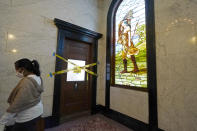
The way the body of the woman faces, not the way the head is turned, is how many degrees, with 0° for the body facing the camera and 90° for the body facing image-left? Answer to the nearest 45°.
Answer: approximately 90°

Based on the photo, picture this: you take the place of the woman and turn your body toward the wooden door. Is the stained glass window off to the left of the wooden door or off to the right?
right

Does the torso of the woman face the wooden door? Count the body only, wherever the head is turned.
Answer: no

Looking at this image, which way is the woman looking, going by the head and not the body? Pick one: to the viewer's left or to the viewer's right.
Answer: to the viewer's left

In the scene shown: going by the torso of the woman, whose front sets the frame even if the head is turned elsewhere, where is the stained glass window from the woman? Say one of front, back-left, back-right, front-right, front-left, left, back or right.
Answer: back

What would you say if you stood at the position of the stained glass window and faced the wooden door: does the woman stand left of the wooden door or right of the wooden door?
left
